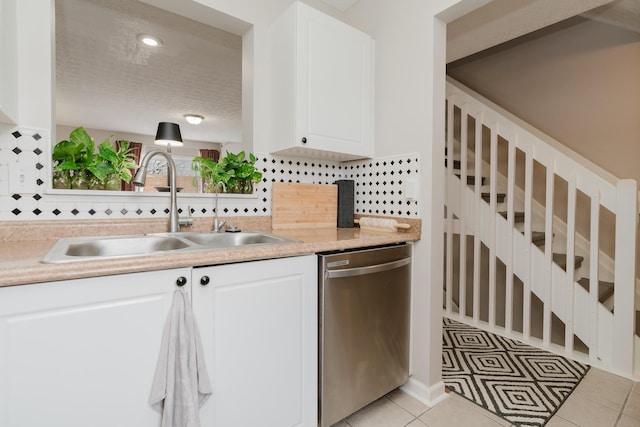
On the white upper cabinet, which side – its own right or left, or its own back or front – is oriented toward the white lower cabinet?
right

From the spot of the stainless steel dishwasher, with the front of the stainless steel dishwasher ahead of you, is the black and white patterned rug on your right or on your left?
on your left

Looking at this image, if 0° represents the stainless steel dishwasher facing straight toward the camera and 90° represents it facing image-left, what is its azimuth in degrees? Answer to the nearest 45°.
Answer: approximately 315°

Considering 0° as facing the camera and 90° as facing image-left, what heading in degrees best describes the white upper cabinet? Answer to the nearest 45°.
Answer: approximately 315°

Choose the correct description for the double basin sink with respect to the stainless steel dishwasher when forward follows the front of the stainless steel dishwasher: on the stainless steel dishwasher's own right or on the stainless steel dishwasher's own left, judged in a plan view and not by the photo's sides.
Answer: on the stainless steel dishwasher's own right

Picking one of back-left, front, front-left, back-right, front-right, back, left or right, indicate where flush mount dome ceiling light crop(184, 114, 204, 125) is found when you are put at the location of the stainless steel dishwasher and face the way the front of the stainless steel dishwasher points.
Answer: back

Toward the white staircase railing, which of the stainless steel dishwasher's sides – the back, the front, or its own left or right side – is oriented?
left
